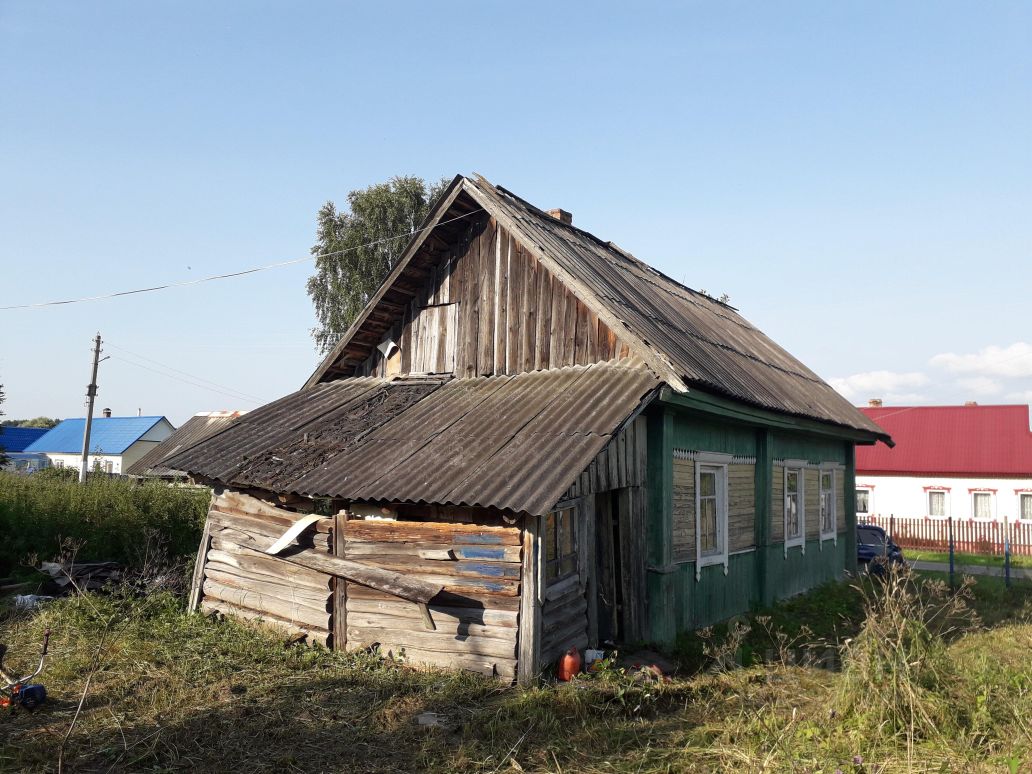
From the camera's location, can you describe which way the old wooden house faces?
facing the viewer and to the right of the viewer

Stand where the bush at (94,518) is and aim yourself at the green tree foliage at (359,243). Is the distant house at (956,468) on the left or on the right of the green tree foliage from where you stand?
right

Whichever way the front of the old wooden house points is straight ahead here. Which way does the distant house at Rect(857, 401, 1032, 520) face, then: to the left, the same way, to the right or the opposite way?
to the right

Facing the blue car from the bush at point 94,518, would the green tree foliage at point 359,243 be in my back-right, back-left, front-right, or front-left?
front-left

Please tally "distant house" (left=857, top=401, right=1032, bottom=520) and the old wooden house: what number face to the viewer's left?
0

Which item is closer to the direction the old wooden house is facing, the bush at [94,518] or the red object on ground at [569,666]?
the red object on ground

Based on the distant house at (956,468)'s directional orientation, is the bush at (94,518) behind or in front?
in front

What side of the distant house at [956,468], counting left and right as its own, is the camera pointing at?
front

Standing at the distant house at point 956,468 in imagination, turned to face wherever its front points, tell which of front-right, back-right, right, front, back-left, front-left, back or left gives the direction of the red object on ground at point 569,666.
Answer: front

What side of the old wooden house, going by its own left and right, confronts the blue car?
left

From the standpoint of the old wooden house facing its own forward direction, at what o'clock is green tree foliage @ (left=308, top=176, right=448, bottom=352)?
The green tree foliage is roughly at 7 o'clock from the old wooden house.
